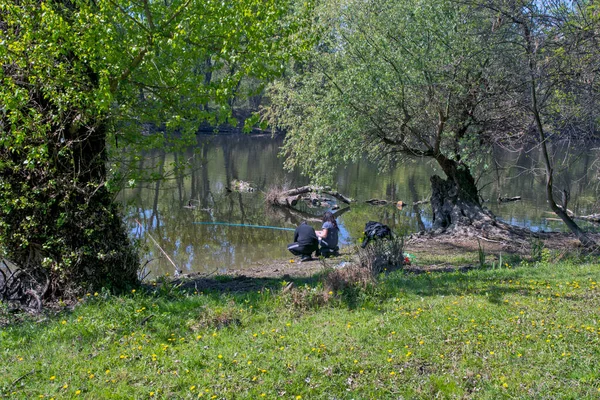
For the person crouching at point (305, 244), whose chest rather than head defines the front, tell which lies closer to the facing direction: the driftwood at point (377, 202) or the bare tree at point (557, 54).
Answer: the driftwood

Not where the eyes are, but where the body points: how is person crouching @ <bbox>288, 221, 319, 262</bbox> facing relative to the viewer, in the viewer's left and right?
facing away from the viewer and to the left of the viewer

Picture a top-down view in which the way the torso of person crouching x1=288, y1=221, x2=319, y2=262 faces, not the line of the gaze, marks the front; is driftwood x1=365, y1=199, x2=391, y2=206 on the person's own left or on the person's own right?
on the person's own right

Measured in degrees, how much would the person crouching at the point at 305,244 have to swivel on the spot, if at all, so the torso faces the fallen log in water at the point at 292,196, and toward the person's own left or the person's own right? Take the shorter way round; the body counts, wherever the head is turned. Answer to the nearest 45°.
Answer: approximately 45° to the person's own right

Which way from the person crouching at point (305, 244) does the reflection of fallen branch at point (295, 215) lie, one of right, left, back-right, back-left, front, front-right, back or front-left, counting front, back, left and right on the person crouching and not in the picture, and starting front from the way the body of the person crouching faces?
front-right
